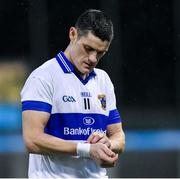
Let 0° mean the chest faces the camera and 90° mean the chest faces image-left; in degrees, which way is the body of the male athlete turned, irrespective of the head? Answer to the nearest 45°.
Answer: approximately 315°
